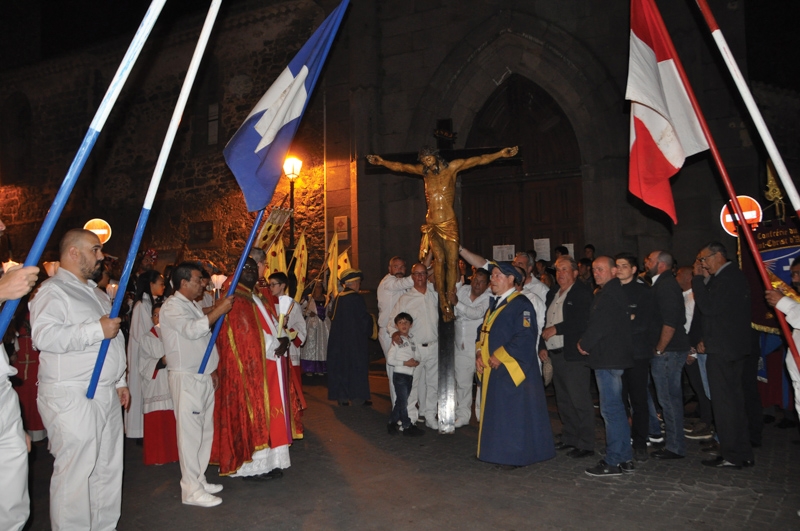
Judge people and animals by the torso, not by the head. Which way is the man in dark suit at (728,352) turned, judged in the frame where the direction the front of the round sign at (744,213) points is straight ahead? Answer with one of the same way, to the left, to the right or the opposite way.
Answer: to the right

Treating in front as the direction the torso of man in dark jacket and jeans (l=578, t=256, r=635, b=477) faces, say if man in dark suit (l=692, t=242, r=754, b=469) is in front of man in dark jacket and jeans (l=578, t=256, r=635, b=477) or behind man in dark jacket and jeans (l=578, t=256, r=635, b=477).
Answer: behind

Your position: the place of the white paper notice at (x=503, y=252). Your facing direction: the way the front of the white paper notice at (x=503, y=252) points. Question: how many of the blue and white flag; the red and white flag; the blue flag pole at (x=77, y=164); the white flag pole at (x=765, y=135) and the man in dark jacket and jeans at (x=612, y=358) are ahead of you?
5

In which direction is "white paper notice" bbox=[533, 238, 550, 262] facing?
toward the camera

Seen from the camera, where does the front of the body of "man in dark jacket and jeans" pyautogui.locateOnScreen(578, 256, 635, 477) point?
to the viewer's left

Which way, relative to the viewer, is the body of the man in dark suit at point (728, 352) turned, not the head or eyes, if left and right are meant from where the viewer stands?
facing to the left of the viewer

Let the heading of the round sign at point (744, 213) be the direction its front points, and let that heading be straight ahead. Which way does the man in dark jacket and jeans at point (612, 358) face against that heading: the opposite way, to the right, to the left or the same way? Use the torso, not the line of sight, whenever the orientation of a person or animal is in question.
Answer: to the right

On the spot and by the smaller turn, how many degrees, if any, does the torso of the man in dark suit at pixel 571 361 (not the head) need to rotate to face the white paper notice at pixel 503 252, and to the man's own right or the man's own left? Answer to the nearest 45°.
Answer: approximately 135° to the man's own right

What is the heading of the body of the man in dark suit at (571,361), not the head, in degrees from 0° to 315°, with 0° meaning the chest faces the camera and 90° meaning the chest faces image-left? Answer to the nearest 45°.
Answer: approximately 45°

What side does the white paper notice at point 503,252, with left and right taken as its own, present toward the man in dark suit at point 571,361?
front

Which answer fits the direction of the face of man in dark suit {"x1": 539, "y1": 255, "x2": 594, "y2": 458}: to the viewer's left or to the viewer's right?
to the viewer's left

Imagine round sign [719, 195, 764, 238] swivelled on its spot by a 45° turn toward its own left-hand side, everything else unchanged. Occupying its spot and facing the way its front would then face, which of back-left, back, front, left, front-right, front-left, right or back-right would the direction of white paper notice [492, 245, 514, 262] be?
back-right
